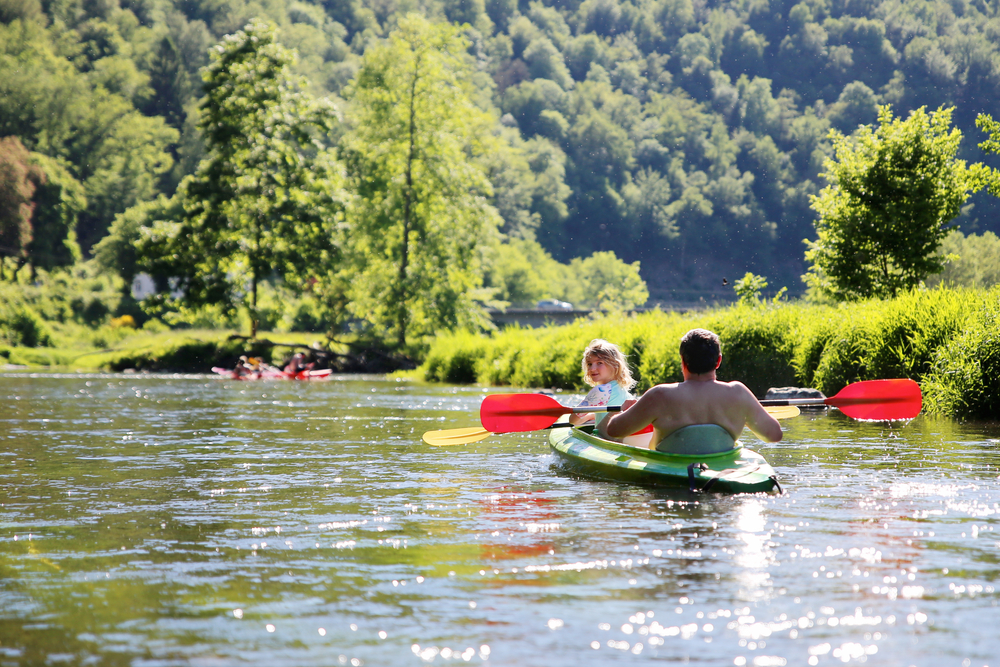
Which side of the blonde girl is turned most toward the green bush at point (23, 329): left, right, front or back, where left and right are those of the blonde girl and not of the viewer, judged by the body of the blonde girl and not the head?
front

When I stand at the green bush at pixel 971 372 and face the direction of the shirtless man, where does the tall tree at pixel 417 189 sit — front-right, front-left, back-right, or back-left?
back-right

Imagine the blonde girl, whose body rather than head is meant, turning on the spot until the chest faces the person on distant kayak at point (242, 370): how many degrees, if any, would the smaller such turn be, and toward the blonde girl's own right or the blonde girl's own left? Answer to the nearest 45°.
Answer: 0° — they already face them

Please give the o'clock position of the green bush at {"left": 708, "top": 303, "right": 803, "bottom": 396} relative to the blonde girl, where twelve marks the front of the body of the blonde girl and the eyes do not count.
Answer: The green bush is roughly at 2 o'clock from the blonde girl.

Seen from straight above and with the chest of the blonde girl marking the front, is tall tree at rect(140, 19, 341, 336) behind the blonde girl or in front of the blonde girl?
in front

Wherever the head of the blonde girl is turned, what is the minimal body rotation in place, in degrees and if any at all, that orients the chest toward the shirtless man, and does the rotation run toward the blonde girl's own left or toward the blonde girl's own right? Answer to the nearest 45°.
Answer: approximately 135° to the blonde girl's own left

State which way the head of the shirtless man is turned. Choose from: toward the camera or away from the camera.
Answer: away from the camera
